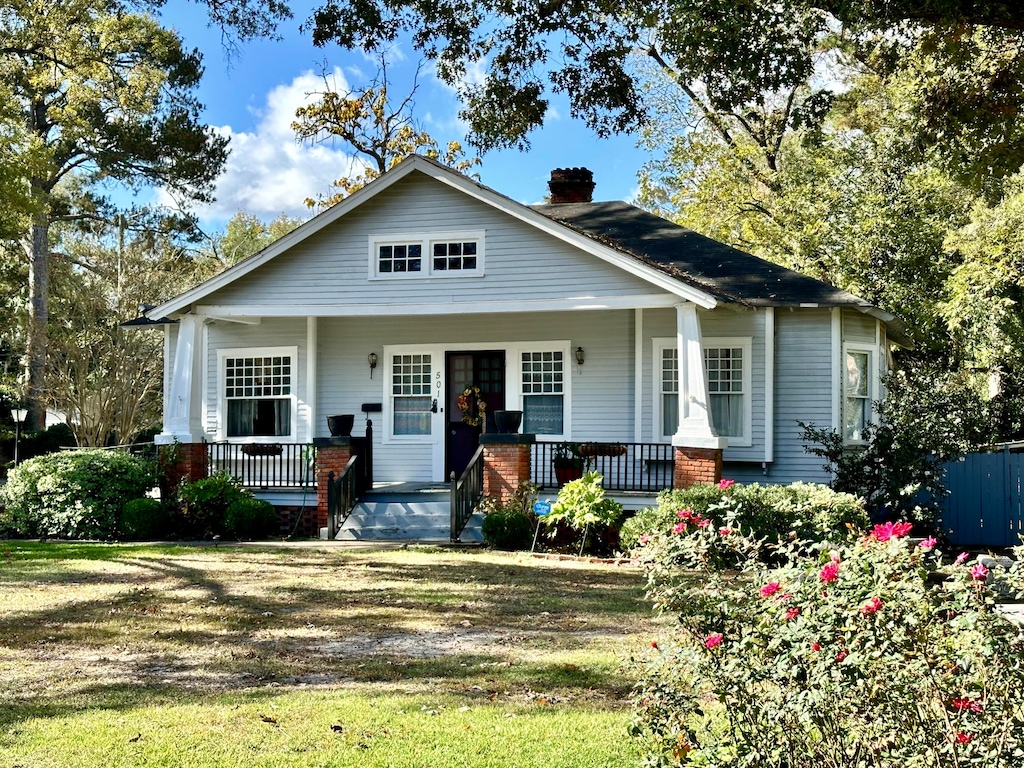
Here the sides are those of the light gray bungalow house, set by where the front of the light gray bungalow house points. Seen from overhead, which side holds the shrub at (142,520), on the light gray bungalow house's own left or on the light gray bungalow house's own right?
on the light gray bungalow house's own right

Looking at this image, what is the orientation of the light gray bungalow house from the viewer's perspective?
toward the camera

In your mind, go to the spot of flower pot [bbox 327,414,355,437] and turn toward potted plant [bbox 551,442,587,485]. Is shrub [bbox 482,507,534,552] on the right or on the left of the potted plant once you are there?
right

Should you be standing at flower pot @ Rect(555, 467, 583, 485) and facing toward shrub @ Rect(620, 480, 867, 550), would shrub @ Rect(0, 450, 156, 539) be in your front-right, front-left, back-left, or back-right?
back-right

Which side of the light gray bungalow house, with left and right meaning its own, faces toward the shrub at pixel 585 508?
front

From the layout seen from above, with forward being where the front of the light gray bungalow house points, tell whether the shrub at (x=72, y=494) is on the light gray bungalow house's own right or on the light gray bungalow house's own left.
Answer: on the light gray bungalow house's own right

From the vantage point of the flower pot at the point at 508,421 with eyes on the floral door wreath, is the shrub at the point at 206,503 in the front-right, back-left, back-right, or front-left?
front-left

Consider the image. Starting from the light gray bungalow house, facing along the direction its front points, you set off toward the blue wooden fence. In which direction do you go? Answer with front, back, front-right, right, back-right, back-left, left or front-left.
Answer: left

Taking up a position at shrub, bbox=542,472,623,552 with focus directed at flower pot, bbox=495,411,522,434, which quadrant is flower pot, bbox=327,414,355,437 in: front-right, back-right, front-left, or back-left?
front-left

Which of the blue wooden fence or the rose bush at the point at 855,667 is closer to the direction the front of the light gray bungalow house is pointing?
the rose bush

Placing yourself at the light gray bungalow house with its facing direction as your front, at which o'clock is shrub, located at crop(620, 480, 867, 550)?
The shrub is roughly at 11 o'clock from the light gray bungalow house.

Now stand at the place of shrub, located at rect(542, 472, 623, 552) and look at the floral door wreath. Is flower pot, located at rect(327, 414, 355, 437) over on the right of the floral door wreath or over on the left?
left

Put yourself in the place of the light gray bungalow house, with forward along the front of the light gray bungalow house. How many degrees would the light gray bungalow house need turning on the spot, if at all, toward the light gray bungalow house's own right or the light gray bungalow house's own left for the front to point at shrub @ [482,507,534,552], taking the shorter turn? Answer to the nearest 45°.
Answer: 0° — it already faces it
